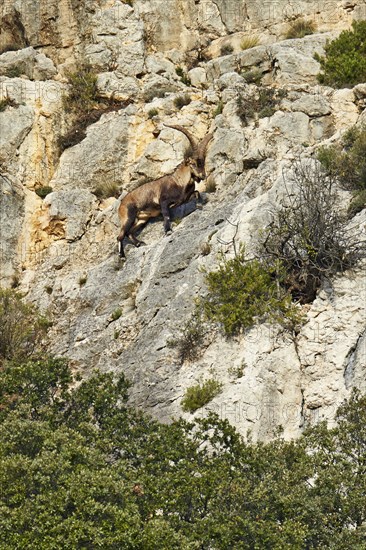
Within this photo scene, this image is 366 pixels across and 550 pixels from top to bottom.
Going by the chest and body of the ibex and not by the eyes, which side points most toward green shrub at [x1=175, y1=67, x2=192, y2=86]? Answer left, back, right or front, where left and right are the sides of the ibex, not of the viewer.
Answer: left

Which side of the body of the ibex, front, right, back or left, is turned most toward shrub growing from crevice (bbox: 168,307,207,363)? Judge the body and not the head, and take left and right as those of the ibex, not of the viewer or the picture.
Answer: right

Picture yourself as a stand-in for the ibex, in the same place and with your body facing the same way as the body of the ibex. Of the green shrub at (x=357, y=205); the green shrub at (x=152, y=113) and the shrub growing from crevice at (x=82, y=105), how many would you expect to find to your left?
2

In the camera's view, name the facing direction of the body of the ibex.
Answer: to the viewer's right

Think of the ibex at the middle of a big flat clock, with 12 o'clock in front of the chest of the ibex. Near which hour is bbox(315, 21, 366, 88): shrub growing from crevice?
The shrub growing from crevice is roughly at 11 o'clock from the ibex.

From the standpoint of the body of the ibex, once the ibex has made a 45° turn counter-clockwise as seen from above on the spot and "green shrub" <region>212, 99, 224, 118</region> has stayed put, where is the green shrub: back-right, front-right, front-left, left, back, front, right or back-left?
front

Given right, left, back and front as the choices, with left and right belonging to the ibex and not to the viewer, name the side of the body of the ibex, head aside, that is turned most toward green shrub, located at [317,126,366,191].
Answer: front

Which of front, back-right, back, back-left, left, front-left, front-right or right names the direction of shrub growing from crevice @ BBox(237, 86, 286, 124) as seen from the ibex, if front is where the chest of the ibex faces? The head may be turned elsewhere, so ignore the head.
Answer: front-left

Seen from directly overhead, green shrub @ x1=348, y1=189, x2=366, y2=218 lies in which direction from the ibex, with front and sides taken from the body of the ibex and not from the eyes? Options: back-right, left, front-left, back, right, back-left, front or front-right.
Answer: front-right

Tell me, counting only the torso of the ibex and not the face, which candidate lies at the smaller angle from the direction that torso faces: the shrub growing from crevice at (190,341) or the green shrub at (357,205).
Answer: the green shrub

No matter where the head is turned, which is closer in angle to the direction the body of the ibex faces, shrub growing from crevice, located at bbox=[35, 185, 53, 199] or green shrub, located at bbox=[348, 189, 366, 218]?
the green shrub

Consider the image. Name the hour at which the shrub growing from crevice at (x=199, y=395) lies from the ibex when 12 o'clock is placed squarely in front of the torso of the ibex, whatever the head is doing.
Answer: The shrub growing from crevice is roughly at 3 o'clock from the ibex.

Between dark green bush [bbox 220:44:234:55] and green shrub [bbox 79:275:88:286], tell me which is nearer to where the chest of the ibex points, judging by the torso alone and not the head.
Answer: the dark green bush

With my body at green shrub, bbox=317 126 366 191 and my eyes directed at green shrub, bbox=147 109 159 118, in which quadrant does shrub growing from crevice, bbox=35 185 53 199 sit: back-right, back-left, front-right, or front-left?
front-left

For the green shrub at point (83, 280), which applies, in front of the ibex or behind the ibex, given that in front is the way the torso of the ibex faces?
behind
